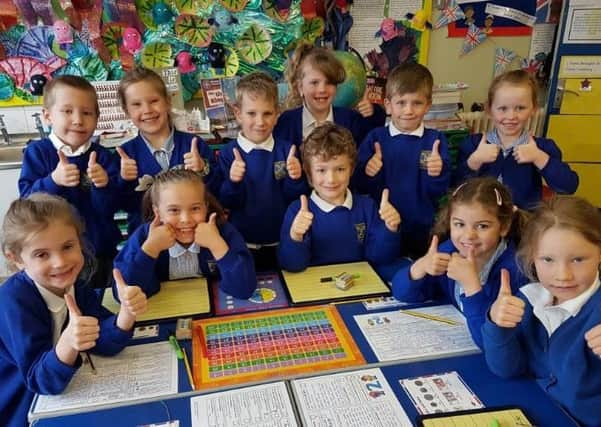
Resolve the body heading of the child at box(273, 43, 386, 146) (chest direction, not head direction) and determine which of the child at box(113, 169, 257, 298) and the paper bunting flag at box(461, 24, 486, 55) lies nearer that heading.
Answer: the child

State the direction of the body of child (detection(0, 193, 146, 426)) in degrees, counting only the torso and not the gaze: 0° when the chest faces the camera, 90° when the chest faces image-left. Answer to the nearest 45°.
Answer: approximately 315°

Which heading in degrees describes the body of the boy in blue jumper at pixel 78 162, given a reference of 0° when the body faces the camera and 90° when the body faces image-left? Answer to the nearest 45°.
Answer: approximately 0°

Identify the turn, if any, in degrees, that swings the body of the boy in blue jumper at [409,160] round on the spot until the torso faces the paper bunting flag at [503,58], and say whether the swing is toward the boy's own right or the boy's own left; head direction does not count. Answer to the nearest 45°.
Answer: approximately 180°

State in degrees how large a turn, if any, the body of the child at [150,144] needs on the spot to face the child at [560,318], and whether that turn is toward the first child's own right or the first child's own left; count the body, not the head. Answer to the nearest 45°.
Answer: approximately 45° to the first child's own left

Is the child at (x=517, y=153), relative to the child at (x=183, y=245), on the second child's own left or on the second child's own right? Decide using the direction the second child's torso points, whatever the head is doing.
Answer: on the second child's own left
